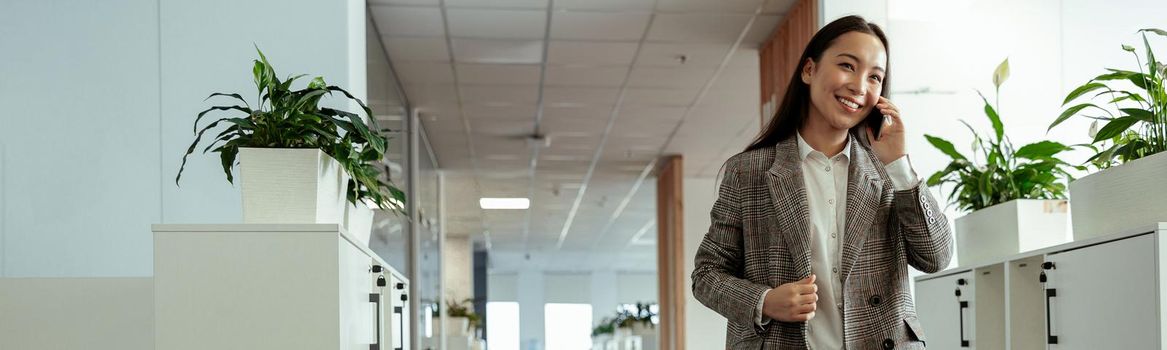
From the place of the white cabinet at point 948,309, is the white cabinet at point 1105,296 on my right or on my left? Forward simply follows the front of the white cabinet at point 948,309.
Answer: on my left

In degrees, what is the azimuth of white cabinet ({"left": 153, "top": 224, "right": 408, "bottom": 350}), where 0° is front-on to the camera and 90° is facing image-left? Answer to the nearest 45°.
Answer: approximately 270°

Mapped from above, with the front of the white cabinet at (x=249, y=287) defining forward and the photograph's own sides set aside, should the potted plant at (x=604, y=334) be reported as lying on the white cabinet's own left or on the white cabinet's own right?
on the white cabinet's own left

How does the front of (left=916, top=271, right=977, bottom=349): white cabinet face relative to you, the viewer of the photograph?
facing the viewer and to the left of the viewer

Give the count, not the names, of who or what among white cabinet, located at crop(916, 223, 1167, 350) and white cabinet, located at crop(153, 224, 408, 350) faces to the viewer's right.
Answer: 1

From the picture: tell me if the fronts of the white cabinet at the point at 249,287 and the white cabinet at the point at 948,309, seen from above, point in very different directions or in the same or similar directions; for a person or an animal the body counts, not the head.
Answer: very different directions

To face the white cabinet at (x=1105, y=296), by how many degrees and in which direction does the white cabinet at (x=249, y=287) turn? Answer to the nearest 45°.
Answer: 0° — it already faces it

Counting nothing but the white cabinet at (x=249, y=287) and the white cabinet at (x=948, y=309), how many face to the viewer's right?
1

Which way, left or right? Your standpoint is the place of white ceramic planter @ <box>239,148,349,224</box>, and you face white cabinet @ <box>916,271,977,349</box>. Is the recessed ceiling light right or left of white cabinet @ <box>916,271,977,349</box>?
left
